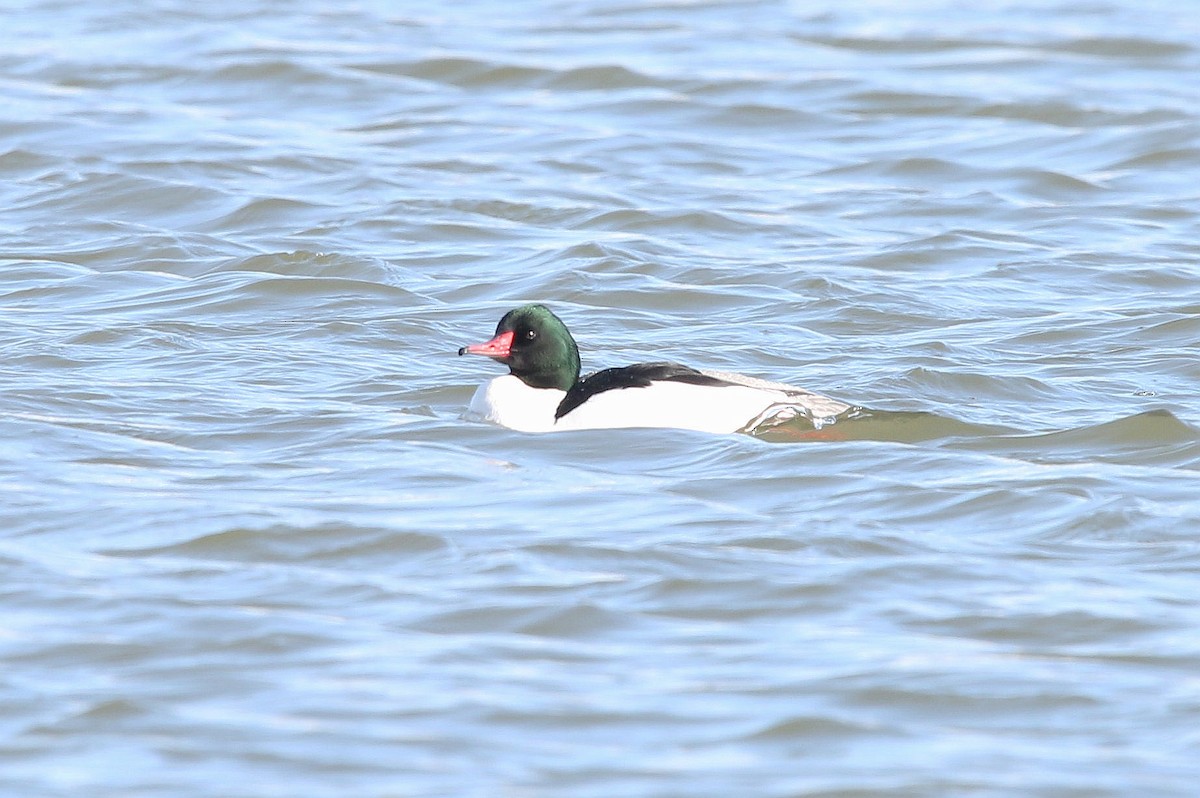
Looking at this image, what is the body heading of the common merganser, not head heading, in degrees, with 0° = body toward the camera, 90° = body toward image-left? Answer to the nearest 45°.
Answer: approximately 90°
